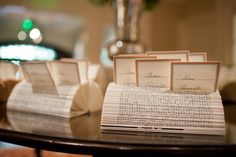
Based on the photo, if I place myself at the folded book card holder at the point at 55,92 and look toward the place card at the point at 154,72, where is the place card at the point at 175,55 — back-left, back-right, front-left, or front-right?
front-left

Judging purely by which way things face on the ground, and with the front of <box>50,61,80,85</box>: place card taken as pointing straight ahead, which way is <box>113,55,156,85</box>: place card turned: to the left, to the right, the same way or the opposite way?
the same way

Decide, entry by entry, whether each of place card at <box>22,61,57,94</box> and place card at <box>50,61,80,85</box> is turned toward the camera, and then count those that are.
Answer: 2

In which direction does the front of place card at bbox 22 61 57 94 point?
toward the camera

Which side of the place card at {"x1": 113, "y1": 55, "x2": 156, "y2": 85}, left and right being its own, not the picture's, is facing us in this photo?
front

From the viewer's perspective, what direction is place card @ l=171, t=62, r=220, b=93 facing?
toward the camera

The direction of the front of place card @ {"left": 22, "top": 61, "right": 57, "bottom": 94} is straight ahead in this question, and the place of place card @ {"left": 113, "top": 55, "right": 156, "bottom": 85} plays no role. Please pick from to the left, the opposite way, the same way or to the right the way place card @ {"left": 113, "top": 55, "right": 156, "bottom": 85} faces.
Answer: the same way

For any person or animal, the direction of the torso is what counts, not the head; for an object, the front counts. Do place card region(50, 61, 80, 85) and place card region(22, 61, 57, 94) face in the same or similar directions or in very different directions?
same or similar directions

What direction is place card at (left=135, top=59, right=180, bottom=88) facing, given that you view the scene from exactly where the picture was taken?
facing the viewer

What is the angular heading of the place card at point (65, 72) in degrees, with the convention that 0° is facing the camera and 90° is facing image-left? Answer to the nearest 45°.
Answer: approximately 0°
